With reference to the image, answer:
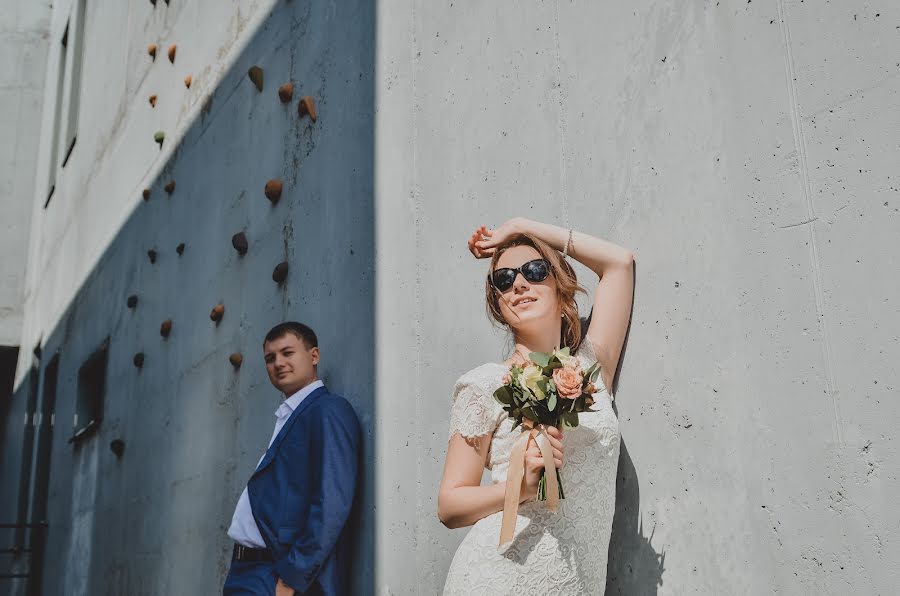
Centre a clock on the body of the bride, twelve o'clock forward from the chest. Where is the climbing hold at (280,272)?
The climbing hold is roughly at 5 o'clock from the bride.

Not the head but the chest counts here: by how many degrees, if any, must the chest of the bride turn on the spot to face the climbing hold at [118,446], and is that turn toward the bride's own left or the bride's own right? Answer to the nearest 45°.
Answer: approximately 135° to the bride's own right

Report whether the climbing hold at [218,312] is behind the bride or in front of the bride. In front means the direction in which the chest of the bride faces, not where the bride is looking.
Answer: behind

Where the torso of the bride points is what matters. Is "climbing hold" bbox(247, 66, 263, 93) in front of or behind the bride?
behind

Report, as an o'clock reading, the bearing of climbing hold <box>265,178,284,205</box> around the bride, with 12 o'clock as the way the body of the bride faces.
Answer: The climbing hold is roughly at 5 o'clock from the bride.

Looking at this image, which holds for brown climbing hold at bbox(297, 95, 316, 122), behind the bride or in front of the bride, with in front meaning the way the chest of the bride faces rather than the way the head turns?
behind

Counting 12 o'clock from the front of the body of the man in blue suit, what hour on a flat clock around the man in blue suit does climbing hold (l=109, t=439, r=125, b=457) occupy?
The climbing hold is roughly at 4 o'clock from the man in blue suit.

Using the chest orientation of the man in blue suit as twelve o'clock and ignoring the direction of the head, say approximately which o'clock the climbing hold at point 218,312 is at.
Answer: The climbing hold is roughly at 4 o'clock from the man in blue suit.
